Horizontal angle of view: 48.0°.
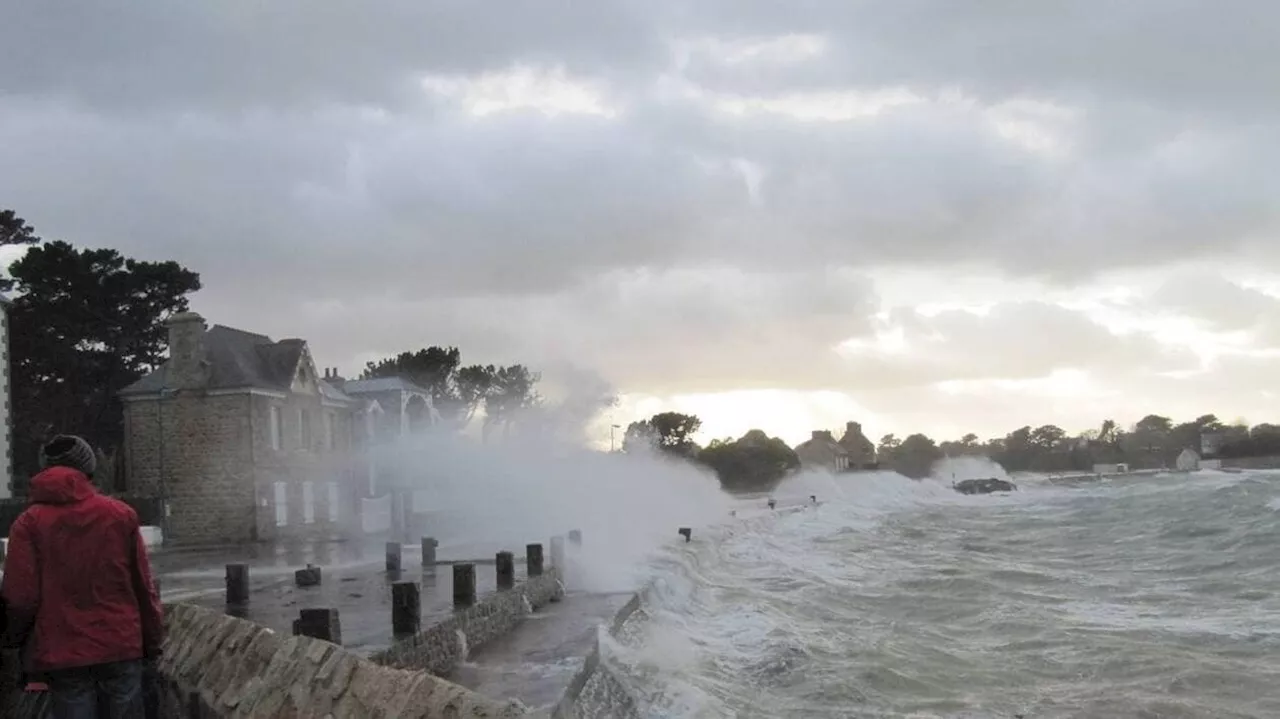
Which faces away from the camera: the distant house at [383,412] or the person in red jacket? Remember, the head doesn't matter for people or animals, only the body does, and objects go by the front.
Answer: the person in red jacket

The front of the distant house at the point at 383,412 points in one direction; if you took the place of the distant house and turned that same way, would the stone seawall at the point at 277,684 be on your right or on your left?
on your right

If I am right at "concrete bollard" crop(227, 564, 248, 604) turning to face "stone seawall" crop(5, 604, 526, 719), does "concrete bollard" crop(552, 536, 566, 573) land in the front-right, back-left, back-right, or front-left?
back-left

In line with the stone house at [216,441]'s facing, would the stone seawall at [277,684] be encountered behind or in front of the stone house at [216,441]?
in front

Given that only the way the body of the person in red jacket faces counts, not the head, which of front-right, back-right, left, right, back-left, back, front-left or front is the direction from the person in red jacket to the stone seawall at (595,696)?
front-right

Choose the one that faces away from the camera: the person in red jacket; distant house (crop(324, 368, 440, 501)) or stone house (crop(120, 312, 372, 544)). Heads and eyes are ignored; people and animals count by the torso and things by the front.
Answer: the person in red jacket

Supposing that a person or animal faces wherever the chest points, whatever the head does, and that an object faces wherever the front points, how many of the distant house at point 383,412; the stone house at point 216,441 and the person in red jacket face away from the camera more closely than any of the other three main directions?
1

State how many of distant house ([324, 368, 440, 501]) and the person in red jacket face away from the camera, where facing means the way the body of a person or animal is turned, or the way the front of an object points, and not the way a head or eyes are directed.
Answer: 1

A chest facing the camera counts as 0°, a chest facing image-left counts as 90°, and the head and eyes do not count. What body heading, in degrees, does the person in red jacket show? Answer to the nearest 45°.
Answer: approximately 180°

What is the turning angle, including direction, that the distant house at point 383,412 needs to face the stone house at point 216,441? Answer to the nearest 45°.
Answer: approximately 45° to its right

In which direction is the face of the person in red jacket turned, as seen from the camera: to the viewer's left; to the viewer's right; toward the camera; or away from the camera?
away from the camera

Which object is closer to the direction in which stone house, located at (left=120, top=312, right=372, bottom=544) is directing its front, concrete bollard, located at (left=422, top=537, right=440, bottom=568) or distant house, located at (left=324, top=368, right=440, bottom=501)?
the concrete bollard

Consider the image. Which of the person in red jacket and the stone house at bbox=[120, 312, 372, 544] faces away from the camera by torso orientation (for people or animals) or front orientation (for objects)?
the person in red jacket
